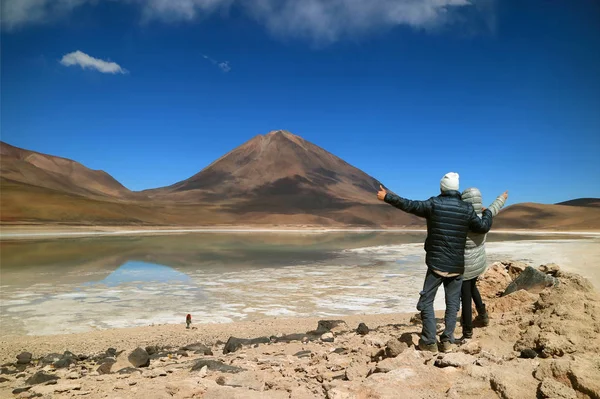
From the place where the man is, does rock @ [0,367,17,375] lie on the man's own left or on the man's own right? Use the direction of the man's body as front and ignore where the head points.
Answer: on the man's own left

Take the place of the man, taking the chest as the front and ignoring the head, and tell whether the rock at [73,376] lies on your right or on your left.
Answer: on your left

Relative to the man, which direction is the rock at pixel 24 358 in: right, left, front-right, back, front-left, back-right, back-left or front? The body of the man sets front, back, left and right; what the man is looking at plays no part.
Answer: left

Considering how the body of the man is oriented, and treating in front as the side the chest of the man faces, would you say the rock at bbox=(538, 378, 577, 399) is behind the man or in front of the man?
behind

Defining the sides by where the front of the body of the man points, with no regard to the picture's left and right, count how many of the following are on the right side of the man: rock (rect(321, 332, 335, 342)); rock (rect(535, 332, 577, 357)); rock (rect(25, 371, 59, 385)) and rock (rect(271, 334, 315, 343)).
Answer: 1

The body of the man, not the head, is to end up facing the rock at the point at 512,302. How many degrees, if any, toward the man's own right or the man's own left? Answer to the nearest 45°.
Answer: approximately 45° to the man's own right

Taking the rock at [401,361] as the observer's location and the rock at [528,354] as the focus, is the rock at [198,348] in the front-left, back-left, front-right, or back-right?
back-left

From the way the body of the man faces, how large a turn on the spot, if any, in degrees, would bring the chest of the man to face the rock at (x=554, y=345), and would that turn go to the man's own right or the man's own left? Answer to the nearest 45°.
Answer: approximately 90° to the man's own right

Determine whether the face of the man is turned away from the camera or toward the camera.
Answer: away from the camera

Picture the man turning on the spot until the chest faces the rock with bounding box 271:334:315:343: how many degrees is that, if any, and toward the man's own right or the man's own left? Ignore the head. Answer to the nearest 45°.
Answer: approximately 45° to the man's own left

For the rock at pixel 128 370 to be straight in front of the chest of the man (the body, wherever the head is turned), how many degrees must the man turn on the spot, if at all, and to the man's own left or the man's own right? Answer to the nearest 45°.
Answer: approximately 90° to the man's own left

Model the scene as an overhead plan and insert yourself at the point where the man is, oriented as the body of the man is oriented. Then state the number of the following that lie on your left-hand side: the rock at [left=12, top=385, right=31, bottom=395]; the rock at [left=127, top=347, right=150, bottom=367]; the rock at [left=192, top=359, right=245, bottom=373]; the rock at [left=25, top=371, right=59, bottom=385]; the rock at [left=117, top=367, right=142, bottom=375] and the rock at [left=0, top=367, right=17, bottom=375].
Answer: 6

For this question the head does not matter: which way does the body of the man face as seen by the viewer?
away from the camera

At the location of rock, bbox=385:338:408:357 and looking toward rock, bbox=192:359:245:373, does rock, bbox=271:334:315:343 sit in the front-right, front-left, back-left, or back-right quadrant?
front-right

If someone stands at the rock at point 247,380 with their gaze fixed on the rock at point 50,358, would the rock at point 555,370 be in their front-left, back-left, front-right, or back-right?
back-right

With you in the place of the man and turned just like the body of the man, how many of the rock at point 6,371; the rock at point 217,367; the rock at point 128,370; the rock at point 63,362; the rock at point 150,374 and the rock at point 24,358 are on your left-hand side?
6

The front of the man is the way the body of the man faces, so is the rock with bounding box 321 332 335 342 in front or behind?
in front

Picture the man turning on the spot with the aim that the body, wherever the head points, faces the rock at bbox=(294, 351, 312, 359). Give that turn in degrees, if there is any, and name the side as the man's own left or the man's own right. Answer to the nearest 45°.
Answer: approximately 45° to the man's own left

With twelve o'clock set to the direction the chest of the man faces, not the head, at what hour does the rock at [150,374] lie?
The rock is roughly at 9 o'clock from the man.

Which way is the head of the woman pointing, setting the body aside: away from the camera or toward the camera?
away from the camera
